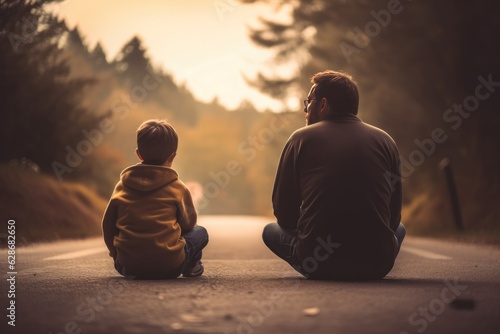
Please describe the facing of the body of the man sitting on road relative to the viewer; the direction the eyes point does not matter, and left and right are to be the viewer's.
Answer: facing away from the viewer

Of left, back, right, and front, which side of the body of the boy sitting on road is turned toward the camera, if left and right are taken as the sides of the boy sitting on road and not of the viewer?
back

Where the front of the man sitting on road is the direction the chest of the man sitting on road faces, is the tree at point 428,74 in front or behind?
in front

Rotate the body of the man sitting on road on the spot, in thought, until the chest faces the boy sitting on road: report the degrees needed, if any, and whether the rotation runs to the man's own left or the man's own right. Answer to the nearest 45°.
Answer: approximately 90° to the man's own left

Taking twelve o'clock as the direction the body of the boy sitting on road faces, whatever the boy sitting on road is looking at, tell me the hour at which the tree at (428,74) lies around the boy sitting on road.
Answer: The tree is roughly at 1 o'clock from the boy sitting on road.

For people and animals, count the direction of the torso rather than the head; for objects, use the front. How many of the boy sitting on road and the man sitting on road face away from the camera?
2

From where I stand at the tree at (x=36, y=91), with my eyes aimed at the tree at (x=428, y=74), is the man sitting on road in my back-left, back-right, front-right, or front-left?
front-right

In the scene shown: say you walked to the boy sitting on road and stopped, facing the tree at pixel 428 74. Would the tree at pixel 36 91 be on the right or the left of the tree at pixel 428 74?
left

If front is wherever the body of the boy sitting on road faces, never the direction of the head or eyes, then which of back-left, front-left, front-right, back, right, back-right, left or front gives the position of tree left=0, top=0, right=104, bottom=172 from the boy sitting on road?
front

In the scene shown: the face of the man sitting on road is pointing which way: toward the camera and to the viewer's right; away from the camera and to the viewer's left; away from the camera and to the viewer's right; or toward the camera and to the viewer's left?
away from the camera and to the viewer's left

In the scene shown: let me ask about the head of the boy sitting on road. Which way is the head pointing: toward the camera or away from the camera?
away from the camera

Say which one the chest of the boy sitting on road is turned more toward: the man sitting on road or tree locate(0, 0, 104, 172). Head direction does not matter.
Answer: the tree

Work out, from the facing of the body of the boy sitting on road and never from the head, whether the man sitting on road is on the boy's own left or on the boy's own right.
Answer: on the boy's own right

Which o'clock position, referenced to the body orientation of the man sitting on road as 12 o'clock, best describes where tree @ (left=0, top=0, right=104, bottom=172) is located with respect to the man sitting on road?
The tree is roughly at 11 o'clock from the man sitting on road.
